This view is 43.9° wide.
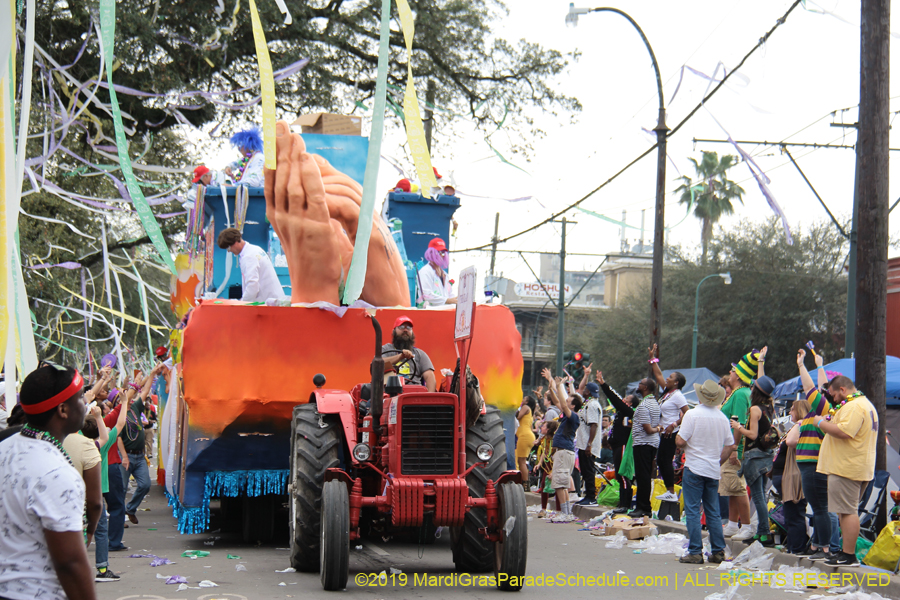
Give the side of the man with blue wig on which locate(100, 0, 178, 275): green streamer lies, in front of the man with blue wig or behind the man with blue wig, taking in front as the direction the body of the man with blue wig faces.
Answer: in front

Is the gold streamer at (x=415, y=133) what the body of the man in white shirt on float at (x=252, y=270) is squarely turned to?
no

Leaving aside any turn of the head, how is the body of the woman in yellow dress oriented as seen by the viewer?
to the viewer's left

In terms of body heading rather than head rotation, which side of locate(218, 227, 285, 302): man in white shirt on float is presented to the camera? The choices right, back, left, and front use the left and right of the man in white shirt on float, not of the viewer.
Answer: left

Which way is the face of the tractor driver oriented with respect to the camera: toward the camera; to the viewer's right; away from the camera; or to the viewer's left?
toward the camera

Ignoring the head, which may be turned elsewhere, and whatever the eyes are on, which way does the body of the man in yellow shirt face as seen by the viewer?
to the viewer's left

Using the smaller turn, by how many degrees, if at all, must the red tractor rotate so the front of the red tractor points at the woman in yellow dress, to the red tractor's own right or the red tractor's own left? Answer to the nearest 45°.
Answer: approximately 180°

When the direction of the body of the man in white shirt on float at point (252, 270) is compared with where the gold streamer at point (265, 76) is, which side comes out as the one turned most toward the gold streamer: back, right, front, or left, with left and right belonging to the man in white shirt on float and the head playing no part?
left

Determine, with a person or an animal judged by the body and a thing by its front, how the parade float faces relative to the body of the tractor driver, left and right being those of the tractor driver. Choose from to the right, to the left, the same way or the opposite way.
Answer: the same way

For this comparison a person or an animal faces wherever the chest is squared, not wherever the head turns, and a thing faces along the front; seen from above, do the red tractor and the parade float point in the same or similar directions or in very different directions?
same or similar directions

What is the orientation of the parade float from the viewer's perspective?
toward the camera

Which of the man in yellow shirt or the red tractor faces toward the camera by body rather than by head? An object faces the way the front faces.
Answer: the red tractor

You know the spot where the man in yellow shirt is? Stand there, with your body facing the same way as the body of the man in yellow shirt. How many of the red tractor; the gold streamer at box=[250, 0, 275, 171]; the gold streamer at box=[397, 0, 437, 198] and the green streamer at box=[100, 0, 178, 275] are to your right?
0

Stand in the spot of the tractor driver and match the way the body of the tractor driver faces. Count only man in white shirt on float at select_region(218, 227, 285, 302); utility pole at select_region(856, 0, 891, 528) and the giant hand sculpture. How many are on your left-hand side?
1

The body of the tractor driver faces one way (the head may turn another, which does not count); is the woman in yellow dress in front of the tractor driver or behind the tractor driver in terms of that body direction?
behind

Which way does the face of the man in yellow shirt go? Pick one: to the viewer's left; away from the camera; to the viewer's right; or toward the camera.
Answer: to the viewer's left
